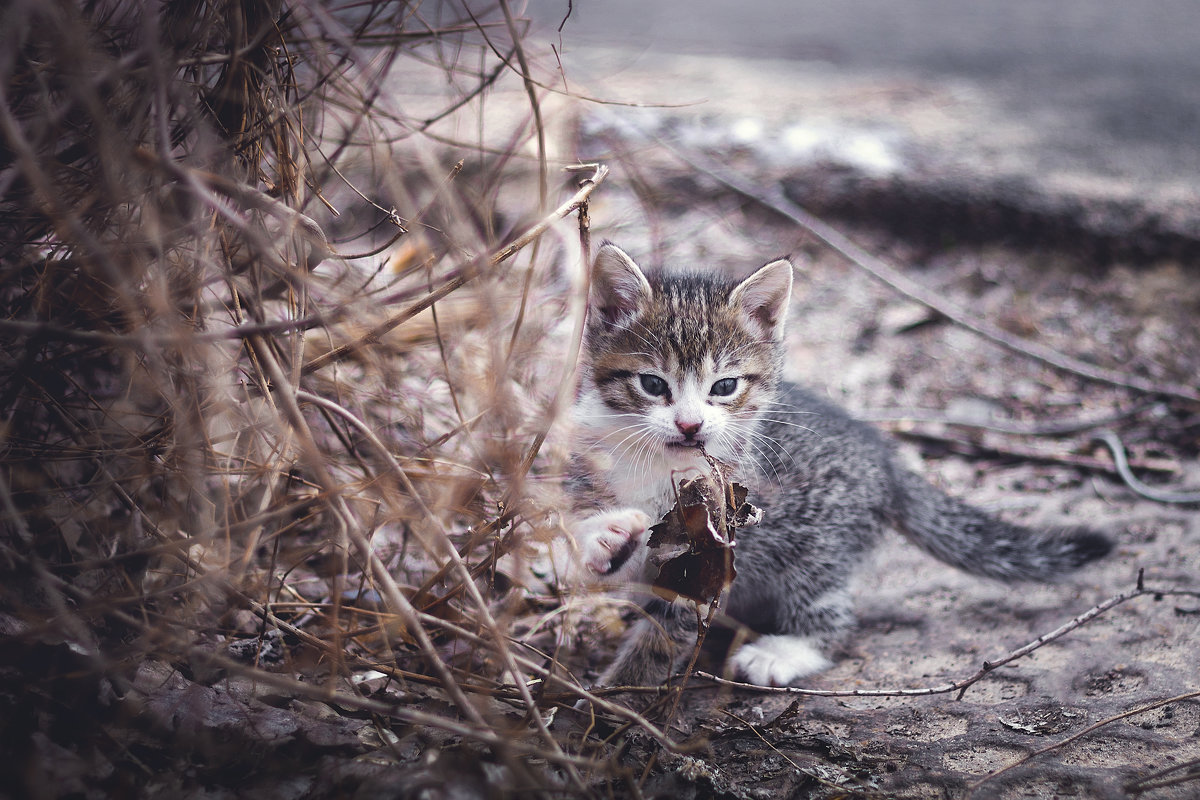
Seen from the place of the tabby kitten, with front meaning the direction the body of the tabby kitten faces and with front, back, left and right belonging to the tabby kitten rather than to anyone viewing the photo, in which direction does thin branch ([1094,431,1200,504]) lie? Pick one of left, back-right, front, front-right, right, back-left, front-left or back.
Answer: back

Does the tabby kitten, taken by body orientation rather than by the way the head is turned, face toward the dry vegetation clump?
yes

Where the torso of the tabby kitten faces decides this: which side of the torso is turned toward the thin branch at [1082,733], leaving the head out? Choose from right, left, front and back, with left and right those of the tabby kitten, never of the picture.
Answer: left

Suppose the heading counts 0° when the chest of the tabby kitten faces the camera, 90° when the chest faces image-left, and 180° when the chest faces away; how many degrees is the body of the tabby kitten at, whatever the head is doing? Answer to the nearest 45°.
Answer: approximately 45°

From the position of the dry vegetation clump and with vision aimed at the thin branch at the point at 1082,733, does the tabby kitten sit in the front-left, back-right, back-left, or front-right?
front-left
